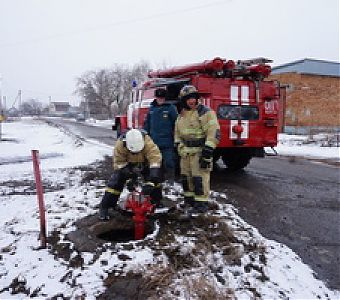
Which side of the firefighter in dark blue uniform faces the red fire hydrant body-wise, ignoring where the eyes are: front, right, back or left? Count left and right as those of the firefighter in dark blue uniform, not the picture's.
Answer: front

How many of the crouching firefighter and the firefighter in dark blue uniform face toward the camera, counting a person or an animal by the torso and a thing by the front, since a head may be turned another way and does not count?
2

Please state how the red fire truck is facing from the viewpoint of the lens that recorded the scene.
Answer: facing away from the viewer and to the left of the viewer

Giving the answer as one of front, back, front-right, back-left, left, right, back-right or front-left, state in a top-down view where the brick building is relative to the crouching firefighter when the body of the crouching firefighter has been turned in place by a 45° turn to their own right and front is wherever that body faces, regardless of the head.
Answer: back

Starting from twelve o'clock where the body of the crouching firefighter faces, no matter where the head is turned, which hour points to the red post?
The red post is roughly at 2 o'clock from the crouching firefighter.

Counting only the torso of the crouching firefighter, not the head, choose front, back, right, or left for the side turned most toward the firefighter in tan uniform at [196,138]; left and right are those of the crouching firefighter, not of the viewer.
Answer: left

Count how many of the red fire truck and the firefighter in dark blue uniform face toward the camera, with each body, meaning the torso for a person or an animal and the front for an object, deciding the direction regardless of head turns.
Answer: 1

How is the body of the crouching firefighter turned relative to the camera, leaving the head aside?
toward the camera

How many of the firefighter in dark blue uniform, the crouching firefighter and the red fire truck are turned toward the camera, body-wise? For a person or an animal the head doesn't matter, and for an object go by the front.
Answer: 2

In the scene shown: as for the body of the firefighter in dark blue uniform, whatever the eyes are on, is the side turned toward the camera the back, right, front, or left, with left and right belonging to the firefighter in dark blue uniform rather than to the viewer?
front
